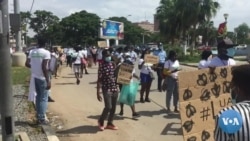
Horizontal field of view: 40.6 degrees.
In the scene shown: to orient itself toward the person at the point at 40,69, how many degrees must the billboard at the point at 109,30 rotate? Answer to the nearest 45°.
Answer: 0° — it already faces them

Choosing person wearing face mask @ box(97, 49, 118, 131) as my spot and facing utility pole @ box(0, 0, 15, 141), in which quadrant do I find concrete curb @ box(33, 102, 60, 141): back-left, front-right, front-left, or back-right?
front-right

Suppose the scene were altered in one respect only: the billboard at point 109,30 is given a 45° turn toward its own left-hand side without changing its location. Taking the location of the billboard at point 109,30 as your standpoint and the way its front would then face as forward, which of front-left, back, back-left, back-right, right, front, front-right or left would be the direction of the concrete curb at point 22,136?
front-right

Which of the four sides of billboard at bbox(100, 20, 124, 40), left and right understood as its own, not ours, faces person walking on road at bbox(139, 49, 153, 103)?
front

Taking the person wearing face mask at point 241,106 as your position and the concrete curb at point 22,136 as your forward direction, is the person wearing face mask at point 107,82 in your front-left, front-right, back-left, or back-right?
front-right

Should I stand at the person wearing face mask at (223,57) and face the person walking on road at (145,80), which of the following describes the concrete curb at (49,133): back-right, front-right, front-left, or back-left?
front-left

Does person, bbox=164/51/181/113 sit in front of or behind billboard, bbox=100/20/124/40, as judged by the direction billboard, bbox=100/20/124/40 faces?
in front

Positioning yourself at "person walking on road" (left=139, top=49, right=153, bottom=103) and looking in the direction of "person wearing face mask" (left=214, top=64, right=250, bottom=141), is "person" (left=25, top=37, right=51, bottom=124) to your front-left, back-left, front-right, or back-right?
front-right

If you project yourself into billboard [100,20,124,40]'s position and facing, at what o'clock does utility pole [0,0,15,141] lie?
The utility pole is roughly at 12 o'clock from the billboard.

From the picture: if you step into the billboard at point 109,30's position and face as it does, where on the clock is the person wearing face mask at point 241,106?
The person wearing face mask is roughly at 12 o'clock from the billboard.

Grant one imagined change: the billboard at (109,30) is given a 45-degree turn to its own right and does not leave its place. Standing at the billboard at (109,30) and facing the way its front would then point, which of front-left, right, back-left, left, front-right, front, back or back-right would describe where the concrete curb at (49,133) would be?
front-left

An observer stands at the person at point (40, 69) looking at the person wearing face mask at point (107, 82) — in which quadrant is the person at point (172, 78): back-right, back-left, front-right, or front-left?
front-left

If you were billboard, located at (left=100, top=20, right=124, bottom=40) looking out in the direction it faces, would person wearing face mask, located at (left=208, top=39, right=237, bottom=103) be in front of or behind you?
in front

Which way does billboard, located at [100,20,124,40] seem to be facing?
toward the camera
